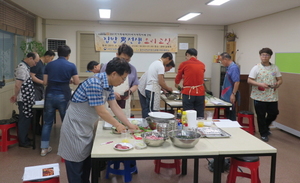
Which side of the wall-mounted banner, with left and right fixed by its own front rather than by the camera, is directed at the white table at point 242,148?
front

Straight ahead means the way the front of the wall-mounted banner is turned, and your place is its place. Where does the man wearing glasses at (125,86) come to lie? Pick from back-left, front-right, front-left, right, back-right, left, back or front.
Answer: front

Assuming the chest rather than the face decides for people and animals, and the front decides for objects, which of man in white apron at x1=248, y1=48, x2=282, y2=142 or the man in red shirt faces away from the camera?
the man in red shirt

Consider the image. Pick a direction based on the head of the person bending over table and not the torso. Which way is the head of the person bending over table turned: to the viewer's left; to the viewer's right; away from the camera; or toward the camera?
to the viewer's right

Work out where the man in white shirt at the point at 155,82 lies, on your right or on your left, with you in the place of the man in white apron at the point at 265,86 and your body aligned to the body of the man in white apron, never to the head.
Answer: on your right

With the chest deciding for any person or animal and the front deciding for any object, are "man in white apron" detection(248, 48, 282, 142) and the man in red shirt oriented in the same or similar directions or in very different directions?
very different directions

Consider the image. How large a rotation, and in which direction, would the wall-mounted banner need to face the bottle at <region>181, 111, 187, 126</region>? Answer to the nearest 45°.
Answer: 0° — it already faces it

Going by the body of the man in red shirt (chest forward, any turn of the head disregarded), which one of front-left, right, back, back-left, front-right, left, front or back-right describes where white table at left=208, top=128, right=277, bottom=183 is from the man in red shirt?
back

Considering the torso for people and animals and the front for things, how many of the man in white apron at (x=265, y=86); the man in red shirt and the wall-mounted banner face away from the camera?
1

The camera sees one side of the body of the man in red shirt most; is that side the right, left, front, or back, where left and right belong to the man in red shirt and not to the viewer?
back

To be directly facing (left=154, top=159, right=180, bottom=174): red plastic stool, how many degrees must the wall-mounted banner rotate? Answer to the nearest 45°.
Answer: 0° — it already faces it

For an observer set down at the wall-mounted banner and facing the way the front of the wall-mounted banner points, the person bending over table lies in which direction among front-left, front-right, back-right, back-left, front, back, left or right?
front

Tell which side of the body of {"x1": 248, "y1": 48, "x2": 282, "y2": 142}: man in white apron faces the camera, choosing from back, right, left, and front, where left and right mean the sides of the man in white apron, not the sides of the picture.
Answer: front

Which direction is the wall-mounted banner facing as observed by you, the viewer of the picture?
facing the viewer

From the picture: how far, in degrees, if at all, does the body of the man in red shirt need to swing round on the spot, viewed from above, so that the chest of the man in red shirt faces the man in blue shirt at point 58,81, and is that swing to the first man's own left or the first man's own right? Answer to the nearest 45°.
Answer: approximately 90° to the first man's own left
